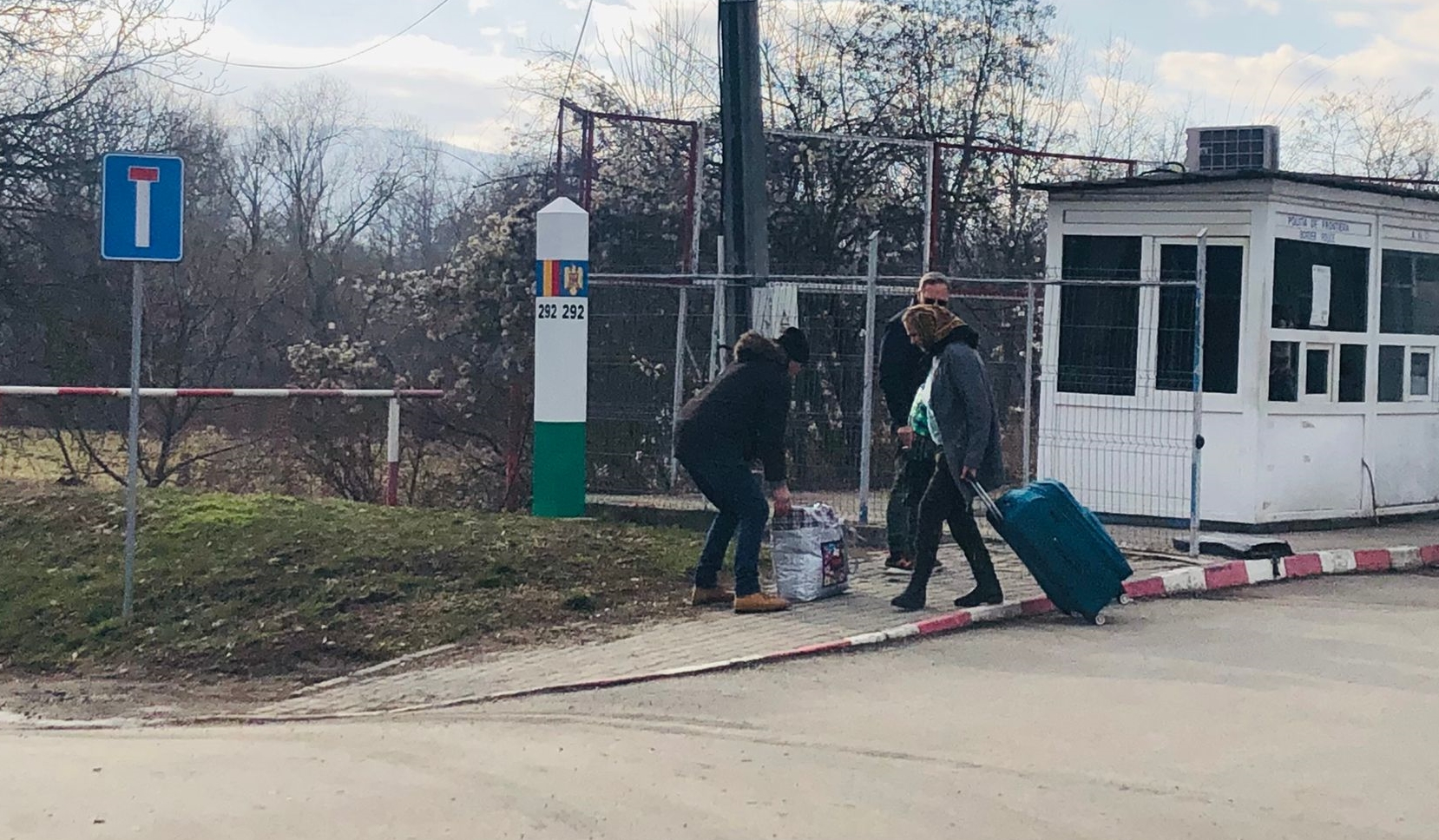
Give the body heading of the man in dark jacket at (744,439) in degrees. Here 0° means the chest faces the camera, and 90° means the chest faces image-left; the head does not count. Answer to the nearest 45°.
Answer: approximately 270°

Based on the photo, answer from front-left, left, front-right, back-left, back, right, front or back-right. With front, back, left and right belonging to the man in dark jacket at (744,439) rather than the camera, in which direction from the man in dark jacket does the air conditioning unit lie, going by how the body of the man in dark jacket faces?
front-left

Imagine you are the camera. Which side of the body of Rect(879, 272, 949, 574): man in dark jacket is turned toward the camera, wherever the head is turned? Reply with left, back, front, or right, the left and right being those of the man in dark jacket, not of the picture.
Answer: front

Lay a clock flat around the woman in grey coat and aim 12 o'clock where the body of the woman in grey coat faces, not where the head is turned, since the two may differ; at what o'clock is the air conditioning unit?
The air conditioning unit is roughly at 4 o'clock from the woman in grey coat.

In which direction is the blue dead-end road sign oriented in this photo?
toward the camera

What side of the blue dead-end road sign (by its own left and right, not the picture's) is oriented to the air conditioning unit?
left

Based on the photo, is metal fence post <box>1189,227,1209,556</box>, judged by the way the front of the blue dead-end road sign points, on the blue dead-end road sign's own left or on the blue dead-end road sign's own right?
on the blue dead-end road sign's own left

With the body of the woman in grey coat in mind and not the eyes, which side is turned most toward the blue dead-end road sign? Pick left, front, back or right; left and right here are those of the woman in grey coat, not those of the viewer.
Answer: front

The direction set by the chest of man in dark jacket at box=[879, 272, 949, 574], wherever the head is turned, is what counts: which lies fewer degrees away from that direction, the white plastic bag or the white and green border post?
the white plastic bag
